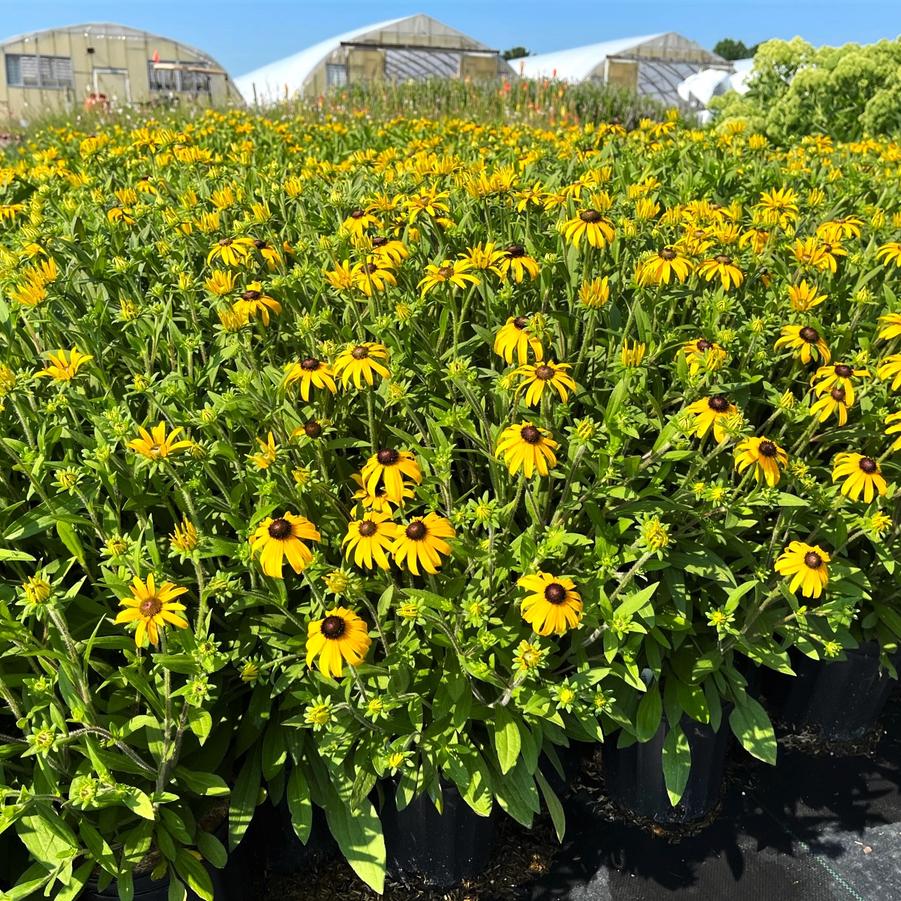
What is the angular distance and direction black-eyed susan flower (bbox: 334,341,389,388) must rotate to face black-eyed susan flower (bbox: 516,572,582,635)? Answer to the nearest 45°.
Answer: approximately 45° to its left

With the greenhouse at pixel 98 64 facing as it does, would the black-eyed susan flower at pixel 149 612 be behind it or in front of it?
in front

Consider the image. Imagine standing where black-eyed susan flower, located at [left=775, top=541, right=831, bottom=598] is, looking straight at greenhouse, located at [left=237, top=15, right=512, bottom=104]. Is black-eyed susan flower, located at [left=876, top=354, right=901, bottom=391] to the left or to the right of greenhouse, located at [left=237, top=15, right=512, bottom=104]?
right

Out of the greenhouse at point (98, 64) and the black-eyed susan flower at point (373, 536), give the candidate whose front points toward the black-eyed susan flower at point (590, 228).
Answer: the greenhouse

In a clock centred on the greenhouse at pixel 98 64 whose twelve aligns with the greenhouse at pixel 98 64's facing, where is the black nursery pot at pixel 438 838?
The black nursery pot is roughly at 12 o'clock from the greenhouse.

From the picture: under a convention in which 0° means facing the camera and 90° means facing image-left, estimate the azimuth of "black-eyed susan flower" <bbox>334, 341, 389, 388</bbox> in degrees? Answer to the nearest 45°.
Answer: approximately 0°

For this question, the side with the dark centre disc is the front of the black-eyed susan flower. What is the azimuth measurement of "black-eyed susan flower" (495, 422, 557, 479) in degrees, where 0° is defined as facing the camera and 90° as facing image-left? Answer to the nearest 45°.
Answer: approximately 0°

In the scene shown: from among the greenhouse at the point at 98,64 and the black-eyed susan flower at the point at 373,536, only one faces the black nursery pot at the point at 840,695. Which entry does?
the greenhouse

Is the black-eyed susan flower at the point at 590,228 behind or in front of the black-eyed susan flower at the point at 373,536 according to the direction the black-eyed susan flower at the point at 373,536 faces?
behind

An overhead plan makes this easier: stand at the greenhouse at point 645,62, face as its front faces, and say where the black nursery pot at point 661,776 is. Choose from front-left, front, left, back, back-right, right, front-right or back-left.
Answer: front-right

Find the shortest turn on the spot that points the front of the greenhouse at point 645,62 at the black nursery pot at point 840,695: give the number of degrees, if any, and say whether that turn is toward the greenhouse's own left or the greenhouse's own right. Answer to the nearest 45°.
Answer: approximately 45° to the greenhouse's own right

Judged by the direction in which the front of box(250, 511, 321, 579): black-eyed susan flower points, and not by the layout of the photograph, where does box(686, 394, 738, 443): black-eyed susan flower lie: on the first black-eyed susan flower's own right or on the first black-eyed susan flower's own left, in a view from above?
on the first black-eyed susan flower's own left

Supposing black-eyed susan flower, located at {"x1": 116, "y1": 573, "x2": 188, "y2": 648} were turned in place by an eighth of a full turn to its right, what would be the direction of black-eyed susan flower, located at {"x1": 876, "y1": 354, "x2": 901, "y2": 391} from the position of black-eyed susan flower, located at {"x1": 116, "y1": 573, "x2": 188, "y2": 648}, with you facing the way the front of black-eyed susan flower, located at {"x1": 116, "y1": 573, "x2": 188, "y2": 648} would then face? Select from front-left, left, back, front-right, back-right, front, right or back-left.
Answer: back-left

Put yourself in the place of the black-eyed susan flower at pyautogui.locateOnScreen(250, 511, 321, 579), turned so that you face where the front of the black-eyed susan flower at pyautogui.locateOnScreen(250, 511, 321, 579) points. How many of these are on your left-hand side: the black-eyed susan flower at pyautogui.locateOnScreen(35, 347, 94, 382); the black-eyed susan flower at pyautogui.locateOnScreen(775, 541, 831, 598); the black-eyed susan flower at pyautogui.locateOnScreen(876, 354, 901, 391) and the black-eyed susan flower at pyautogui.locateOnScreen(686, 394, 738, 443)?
3
